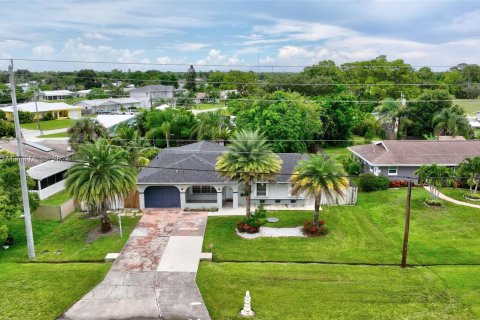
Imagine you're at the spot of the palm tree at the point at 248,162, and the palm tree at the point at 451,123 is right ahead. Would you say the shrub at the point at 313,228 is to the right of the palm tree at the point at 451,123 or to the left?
right

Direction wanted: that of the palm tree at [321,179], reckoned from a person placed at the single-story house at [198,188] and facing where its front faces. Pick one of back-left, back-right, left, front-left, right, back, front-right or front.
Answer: front-left

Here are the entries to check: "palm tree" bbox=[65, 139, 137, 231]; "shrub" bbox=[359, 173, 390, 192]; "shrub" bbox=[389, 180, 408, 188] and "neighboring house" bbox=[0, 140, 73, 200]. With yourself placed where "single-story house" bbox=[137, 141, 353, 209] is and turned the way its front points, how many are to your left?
2

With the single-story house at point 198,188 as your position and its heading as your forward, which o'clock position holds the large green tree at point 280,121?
The large green tree is roughly at 7 o'clock from the single-story house.

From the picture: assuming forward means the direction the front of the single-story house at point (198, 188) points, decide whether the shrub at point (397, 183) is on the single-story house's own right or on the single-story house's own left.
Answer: on the single-story house's own left

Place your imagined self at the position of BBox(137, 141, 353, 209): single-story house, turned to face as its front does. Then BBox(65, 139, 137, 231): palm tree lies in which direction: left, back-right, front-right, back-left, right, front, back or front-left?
front-right

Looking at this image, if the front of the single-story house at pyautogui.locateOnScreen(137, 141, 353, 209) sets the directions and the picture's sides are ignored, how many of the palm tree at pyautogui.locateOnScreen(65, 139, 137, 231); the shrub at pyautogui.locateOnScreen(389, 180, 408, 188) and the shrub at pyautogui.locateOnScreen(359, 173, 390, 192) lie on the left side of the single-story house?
2

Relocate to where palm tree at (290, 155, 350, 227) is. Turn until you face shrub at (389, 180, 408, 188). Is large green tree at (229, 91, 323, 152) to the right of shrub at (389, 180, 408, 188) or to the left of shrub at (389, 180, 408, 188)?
left

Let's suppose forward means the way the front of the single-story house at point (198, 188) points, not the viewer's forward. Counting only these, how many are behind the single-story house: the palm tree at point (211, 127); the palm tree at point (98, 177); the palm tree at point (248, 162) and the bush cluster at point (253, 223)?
1

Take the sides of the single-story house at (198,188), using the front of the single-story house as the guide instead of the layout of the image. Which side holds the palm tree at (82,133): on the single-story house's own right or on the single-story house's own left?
on the single-story house's own right

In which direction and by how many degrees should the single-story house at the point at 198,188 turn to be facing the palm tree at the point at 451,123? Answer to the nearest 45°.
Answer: approximately 135° to its left

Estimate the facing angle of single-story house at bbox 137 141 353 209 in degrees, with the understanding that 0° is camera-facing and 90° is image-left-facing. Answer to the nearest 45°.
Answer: approximately 0°

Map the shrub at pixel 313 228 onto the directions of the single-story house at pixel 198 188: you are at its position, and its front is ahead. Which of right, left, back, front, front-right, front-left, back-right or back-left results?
front-left

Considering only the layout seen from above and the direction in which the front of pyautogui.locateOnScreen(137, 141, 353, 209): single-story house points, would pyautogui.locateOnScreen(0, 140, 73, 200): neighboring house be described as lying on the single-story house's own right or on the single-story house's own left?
on the single-story house's own right

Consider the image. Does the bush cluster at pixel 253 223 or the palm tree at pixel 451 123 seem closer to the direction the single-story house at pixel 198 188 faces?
the bush cluster
